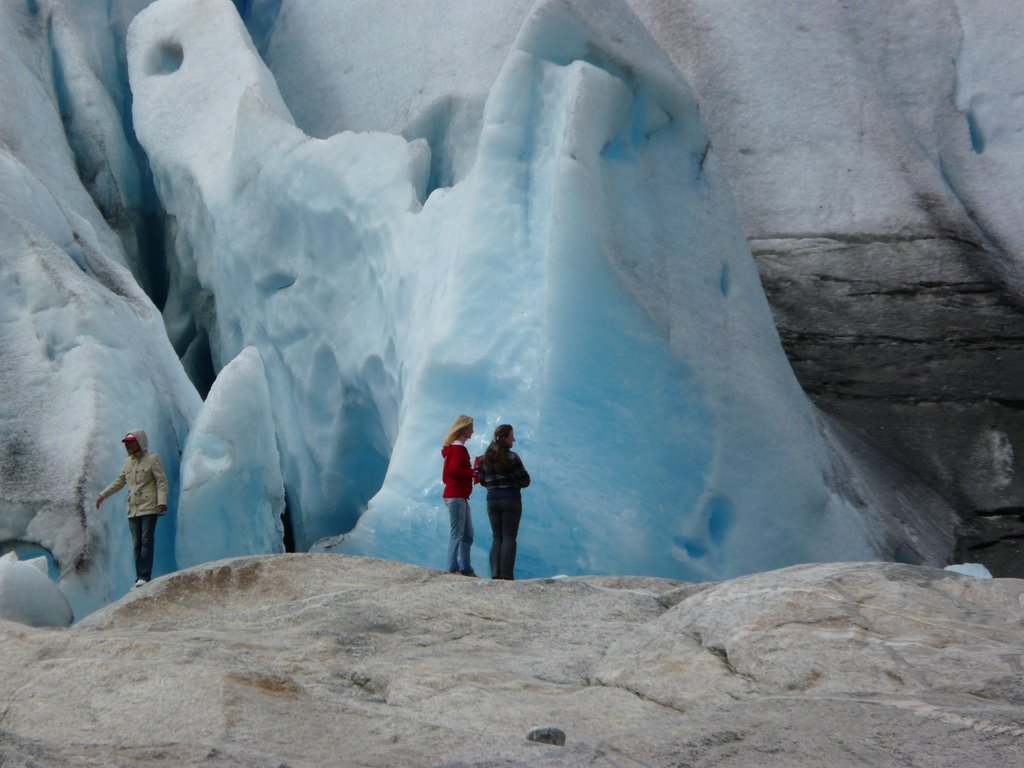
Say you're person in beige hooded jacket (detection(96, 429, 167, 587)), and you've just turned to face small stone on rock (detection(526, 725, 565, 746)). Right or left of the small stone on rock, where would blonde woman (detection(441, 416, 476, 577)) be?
left

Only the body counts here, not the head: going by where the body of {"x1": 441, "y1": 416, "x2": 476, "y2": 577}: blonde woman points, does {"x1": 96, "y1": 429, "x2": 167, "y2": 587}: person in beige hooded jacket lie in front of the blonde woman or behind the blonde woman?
behind

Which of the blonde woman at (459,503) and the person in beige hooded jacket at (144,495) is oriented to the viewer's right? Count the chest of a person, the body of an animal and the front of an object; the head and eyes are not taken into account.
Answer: the blonde woman

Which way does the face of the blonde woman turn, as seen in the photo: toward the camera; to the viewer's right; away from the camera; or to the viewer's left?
to the viewer's right

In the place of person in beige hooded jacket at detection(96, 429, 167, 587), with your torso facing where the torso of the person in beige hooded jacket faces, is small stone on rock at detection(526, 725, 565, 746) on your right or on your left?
on your left

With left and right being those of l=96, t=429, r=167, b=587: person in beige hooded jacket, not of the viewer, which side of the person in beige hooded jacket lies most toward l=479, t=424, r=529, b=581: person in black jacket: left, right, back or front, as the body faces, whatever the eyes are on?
left

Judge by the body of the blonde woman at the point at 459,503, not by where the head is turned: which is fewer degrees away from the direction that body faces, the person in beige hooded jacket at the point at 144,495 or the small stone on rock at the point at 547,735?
the small stone on rock

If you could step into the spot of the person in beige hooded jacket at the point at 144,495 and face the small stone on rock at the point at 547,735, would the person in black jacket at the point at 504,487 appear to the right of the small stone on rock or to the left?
left

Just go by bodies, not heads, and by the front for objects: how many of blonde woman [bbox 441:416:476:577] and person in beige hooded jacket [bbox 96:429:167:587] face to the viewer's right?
1

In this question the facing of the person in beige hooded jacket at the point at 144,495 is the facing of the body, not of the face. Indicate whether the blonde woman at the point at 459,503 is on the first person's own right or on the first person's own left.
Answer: on the first person's own left

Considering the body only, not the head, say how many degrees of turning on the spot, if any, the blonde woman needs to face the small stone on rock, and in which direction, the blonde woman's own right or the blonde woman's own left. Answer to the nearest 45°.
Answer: approximately 90° to the blonde woman's own right

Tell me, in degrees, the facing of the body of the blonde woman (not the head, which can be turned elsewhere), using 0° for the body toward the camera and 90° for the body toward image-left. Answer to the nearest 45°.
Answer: approximately 270°

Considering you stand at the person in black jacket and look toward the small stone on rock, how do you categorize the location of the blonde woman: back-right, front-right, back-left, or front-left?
back-right
